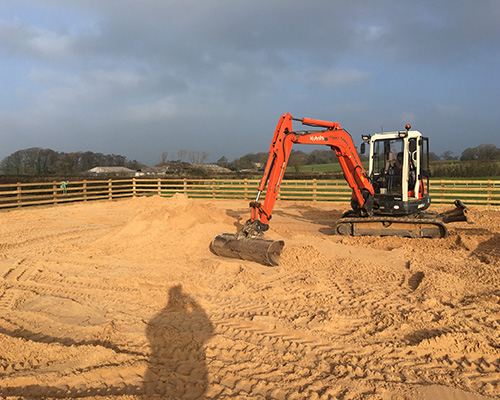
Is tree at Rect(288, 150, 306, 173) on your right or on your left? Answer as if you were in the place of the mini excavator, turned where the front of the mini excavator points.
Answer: on your right

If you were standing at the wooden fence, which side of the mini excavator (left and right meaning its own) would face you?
right

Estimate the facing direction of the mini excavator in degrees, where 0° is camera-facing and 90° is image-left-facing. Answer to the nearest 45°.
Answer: approximately 45°
